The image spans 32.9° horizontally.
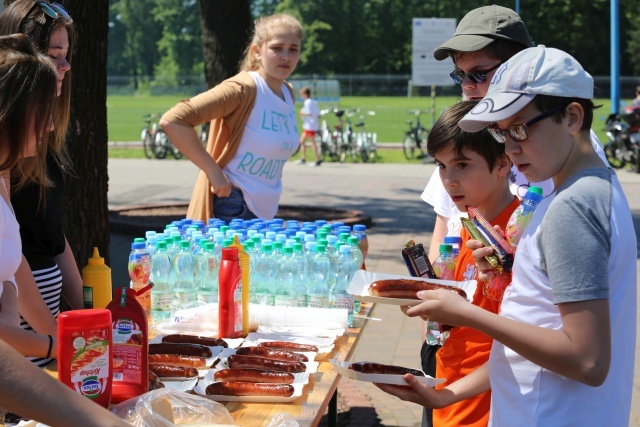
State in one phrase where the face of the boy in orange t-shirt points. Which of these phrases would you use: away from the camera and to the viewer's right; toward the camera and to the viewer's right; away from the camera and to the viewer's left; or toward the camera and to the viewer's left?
toward the camera and to the viewer's left

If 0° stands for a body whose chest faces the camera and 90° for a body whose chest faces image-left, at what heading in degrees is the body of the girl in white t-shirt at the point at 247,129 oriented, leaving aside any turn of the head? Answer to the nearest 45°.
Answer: approximately 315°

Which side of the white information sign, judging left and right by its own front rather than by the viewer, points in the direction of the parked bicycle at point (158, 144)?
right

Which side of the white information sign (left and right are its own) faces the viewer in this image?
front

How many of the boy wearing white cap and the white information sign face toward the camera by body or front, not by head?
1

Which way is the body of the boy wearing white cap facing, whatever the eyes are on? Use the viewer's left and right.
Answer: facing to the left of the viewer

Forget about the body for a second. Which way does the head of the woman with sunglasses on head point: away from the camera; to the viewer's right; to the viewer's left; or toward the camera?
to the viewer's right

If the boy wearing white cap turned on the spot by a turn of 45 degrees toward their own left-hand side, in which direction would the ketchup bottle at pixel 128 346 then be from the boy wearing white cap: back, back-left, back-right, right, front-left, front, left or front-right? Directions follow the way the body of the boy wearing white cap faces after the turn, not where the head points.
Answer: front-right

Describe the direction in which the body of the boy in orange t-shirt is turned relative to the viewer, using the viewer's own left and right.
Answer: facing the viewer and to the left of the viewer

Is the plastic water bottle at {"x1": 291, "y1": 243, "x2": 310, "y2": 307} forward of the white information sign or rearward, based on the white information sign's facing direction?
forward

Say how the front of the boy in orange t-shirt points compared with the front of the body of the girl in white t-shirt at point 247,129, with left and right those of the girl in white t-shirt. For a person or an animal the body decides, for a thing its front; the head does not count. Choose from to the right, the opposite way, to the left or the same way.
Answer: to the right

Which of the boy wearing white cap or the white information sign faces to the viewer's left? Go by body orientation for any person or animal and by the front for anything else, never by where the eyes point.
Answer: the boy wearing white cap

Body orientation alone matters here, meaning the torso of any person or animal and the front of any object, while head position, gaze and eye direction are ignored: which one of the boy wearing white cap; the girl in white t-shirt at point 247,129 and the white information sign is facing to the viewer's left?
the boy wearing white cap

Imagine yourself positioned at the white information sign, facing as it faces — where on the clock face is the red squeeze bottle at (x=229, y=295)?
The red squeeze bottle is roughly at 12 o'clock from the white information sign.

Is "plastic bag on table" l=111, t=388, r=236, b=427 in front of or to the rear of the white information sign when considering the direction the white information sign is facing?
in front

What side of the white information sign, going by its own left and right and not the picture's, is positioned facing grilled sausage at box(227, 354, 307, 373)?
front

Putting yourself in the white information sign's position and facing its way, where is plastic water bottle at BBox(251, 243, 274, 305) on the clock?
The plastic water bottle is roughly at 12 o'clock from the white information sign.
